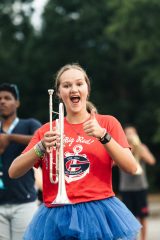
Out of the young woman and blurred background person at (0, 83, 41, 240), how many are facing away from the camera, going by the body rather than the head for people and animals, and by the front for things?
0

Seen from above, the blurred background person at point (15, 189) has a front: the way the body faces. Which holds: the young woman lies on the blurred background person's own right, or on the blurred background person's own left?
on the blurred background person's own left

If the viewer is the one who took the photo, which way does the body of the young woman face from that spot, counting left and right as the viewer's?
facing the viewer

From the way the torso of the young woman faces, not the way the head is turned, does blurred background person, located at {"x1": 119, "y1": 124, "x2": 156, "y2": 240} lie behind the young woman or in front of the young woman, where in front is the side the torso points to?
behind

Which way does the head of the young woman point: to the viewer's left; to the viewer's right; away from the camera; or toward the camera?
toward the camera

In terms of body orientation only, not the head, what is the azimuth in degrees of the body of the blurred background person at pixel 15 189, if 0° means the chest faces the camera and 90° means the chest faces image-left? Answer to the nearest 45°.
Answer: approximately 45°
